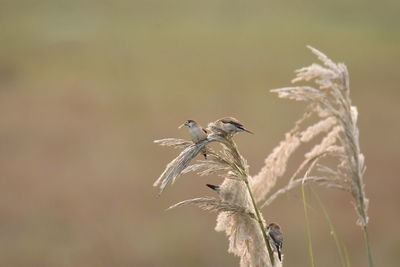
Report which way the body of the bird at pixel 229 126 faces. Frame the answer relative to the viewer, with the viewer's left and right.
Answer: facing to the left of the viewer
